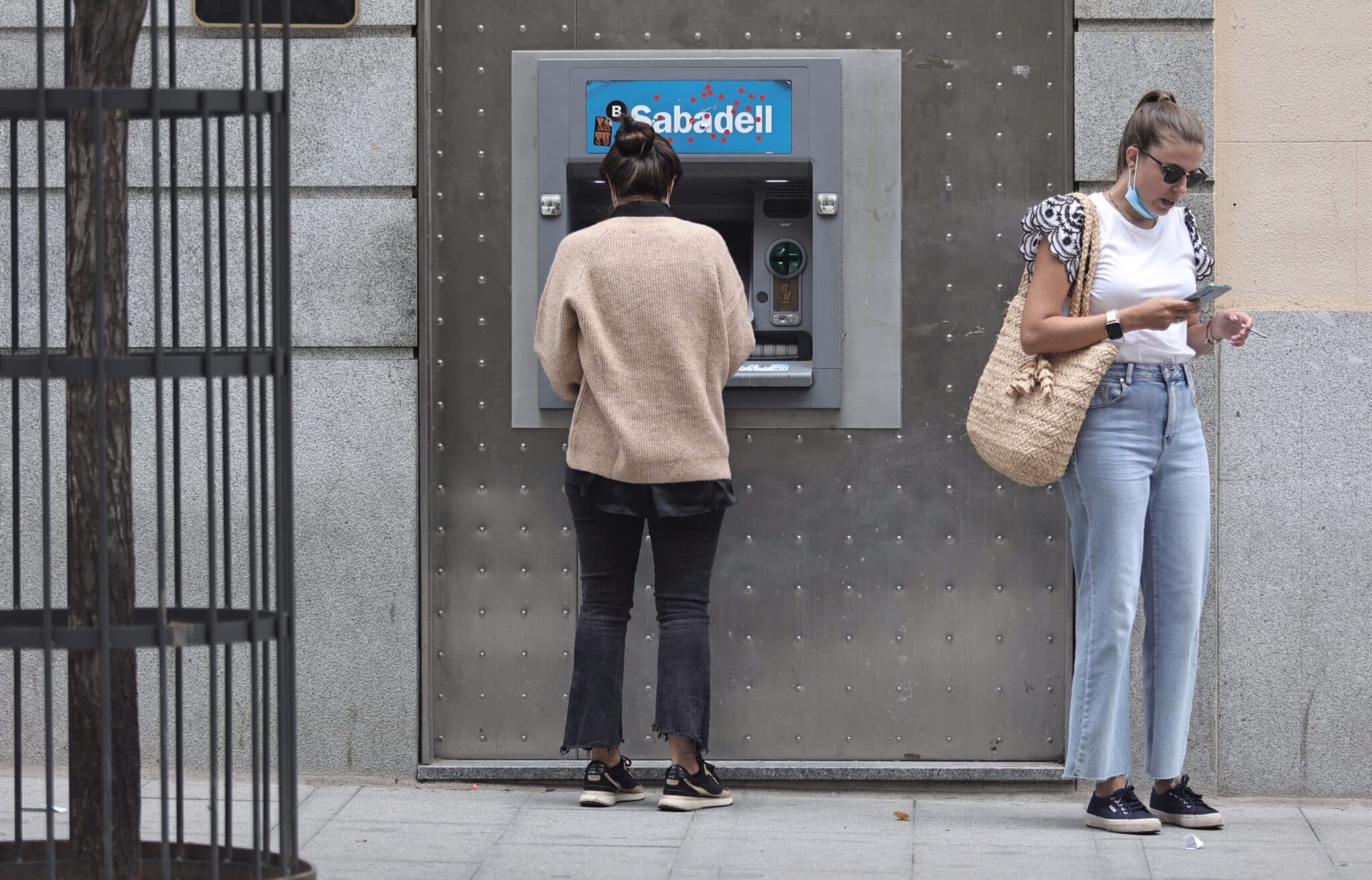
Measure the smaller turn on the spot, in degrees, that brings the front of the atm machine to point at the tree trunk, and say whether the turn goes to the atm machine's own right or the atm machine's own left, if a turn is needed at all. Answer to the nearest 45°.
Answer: approximately 45° to the atm machine's own right

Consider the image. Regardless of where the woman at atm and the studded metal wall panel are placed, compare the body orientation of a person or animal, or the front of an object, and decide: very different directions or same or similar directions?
very different directions

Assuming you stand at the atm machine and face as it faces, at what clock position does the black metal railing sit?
The black metal railing is roughly at 1 o'clock from the atm machine.

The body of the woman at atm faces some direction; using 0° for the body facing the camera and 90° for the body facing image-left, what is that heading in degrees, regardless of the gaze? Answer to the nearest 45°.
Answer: approximately 180°

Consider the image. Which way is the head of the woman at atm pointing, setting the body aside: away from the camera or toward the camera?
away from the camera

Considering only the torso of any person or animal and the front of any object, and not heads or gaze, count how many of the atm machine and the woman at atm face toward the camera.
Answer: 1

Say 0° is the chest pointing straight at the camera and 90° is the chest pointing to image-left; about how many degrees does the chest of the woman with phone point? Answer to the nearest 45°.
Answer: approximately 315°

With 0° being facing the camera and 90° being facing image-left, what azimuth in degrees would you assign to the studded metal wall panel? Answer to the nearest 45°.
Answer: approximately 0°

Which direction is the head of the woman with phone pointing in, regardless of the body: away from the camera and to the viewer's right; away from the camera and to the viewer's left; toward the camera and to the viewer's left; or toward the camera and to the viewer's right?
toward the camera and to the viewer's right
